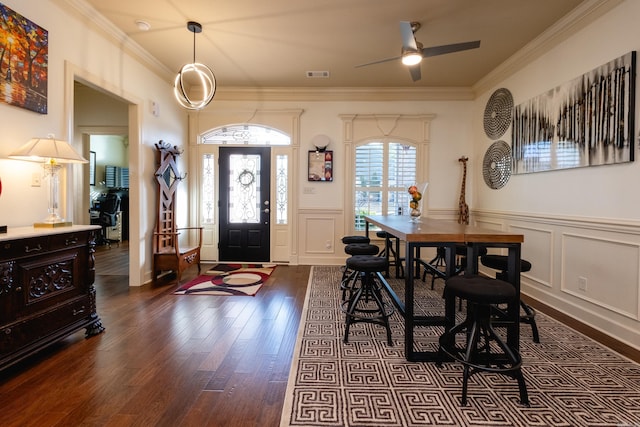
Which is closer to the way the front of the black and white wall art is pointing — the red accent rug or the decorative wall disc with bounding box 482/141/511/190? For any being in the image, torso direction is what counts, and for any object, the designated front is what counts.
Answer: the red accent rug

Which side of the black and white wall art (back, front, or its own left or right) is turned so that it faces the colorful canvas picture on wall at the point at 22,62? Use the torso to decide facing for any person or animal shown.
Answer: front

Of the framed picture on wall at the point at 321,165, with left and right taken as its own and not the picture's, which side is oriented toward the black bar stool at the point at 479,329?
front

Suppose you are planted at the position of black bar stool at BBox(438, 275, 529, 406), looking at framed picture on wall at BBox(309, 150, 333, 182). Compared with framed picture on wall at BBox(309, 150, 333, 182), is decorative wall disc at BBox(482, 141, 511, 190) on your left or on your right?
right

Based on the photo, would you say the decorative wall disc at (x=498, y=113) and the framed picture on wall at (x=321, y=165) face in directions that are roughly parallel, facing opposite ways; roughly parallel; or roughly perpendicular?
roughly perpendicular

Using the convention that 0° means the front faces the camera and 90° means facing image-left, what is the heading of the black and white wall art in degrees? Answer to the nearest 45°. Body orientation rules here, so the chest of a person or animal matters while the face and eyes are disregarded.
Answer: approximately 45°

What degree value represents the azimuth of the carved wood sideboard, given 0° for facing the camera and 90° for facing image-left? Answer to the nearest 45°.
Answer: approximately 315°

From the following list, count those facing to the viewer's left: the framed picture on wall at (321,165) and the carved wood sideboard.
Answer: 0

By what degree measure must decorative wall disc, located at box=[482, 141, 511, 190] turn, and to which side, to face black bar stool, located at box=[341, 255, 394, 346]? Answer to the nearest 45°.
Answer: approximately 45° to its left

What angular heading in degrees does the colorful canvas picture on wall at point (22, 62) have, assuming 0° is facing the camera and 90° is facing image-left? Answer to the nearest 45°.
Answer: approximately 315°

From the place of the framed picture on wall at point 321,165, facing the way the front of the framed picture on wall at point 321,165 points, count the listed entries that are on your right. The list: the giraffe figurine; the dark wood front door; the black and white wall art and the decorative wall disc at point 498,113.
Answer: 1

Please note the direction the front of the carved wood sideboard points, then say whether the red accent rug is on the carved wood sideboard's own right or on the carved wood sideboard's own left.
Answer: on the carved wood sideboard's own left

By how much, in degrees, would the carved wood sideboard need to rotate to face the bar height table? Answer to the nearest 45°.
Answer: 0° — it already faces it

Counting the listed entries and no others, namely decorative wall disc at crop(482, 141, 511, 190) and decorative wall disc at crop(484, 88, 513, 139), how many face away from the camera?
0
